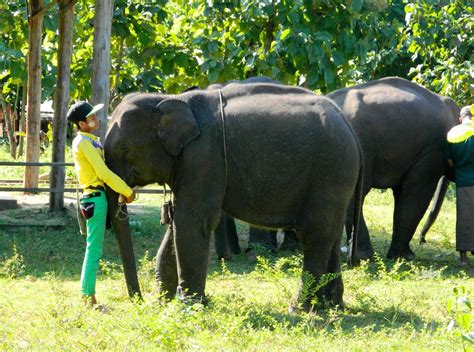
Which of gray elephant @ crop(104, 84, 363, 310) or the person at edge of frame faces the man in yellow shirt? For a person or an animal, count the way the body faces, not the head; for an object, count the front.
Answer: the gray elephant

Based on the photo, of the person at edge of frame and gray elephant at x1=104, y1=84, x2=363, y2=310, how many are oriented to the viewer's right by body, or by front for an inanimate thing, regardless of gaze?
0

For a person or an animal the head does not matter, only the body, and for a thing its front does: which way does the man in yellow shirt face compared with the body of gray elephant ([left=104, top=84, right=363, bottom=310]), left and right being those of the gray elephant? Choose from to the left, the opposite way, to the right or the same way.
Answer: the opposite way

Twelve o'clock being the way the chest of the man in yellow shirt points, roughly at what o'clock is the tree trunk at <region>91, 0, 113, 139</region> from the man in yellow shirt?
The tree trunk is roughly at 9 o'clock from the man in yellow shirt.

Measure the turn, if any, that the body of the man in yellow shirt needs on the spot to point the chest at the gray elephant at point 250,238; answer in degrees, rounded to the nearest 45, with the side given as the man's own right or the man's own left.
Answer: approximately 45° to the man's own left

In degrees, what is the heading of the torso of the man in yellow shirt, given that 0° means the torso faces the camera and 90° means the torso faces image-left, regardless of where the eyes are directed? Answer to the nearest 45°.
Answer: approximately 270°

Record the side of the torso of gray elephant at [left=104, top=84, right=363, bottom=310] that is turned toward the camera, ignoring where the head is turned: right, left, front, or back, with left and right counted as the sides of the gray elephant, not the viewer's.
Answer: left

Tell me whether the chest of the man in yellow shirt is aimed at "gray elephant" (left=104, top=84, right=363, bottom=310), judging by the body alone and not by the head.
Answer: yes

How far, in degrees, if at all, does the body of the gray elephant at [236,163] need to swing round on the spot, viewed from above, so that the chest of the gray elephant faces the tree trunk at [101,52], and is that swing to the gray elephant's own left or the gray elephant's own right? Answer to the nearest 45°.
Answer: approximately 45° to the gray elephant's own right

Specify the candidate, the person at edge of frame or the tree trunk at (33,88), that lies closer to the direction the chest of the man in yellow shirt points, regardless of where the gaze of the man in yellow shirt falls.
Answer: the person at edge of frame

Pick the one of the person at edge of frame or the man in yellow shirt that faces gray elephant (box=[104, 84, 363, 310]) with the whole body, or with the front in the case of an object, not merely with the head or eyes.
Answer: the man in yellow shirt

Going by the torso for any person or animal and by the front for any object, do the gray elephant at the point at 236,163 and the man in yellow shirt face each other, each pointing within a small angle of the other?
yes
